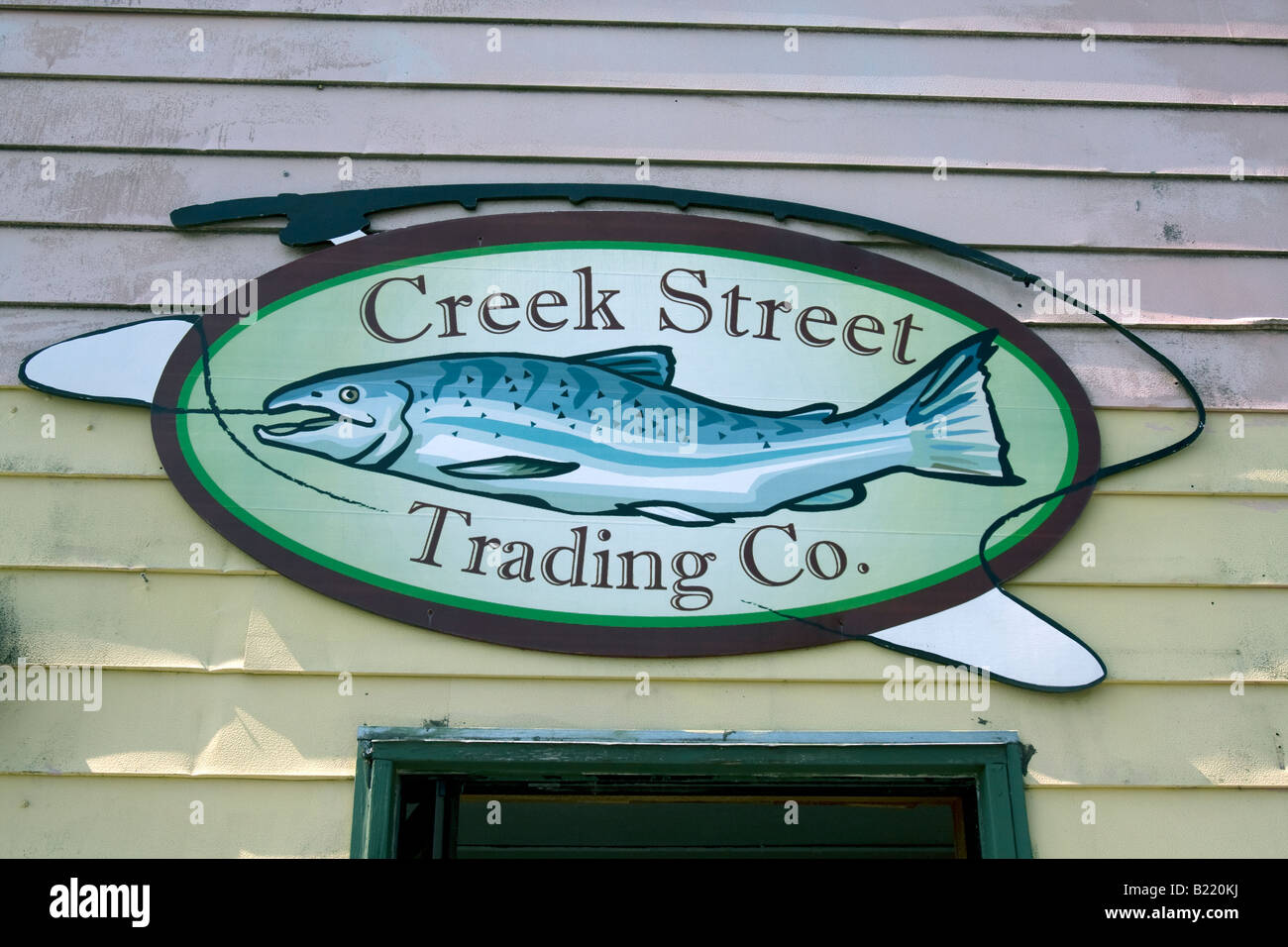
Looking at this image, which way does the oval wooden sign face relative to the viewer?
toward the camera
